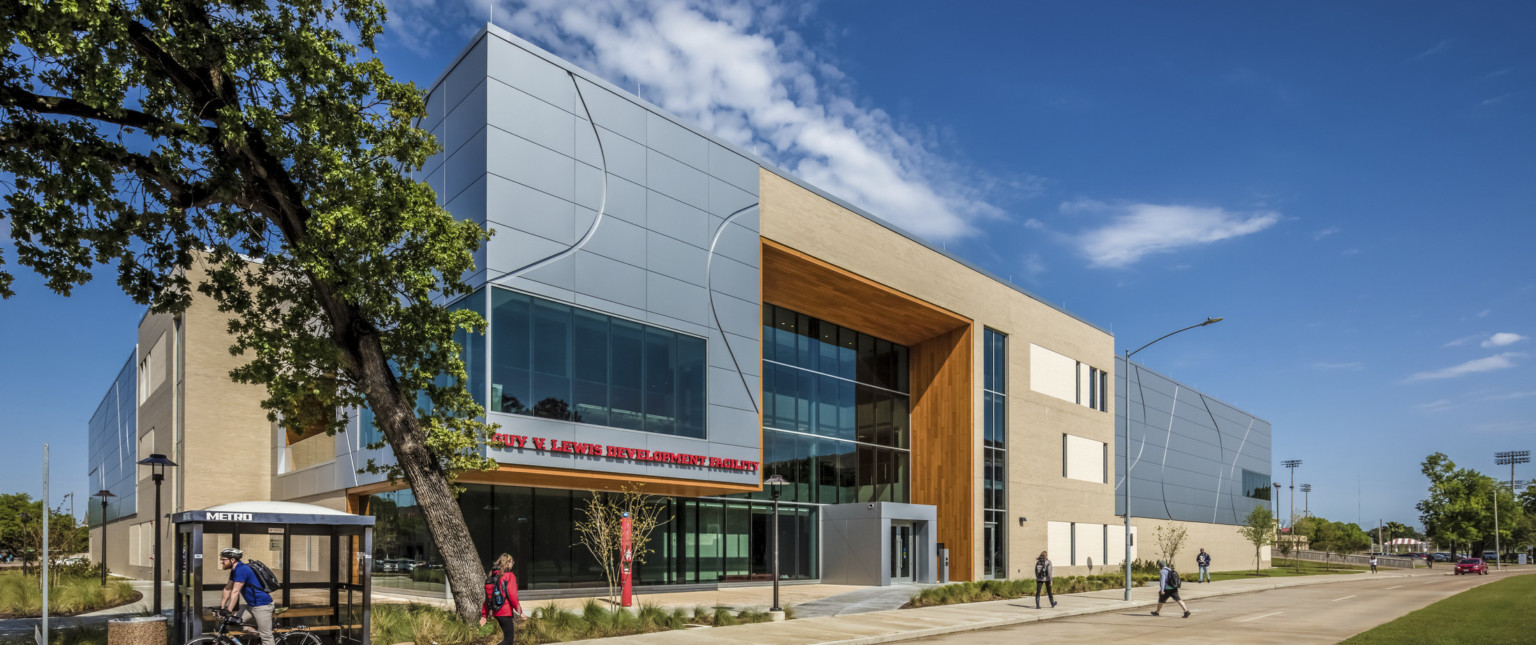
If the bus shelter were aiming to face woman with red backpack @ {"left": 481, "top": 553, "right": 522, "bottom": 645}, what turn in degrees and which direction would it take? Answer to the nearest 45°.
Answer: approximately 45° to its left

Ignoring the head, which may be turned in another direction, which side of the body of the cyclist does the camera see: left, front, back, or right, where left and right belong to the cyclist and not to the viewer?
left

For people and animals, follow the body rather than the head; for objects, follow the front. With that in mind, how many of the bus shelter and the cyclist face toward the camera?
1

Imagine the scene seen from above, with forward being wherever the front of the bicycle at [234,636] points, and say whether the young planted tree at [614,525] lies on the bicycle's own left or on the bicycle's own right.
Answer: on the bicycle's own right

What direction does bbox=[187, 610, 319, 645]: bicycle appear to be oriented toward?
to the viewer's left

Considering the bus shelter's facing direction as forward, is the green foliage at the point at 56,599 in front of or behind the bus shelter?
behind

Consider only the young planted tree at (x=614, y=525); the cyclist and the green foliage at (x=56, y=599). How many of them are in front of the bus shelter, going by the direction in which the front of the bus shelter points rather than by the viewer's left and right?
1

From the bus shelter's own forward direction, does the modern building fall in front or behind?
behind

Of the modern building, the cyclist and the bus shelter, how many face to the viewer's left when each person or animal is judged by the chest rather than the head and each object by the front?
1

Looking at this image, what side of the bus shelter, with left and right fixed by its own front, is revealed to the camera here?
front

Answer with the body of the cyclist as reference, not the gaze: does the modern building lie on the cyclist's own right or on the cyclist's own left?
on the cyclist's own right
